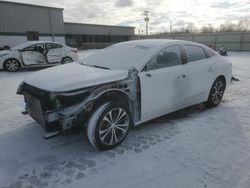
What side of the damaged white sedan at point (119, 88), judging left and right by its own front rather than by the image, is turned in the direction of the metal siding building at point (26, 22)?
right

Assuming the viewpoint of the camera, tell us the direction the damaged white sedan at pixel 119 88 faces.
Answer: facing the viewer and to the left of the viewer

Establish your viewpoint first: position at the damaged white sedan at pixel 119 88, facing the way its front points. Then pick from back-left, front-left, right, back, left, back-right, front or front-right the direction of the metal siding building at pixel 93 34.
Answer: back-right

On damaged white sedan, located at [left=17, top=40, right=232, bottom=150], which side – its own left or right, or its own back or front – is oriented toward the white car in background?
right
